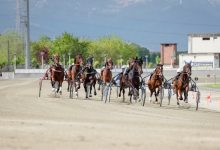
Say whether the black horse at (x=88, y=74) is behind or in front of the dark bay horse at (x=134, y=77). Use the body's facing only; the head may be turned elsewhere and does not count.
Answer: behind

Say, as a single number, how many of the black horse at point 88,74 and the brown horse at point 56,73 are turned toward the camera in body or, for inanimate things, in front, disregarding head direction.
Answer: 2

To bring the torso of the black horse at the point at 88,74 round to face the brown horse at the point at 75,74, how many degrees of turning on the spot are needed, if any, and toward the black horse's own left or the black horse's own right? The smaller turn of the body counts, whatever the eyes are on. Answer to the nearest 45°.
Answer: approximately 135° to the black horse's own right

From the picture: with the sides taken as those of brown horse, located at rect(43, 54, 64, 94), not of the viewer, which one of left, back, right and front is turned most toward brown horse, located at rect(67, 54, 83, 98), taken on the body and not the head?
left

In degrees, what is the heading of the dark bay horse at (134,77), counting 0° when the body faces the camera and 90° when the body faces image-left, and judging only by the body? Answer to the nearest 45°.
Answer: approximately 315°

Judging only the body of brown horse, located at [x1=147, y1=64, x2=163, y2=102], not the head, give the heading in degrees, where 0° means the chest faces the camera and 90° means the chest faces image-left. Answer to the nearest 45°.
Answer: approximately 315°
